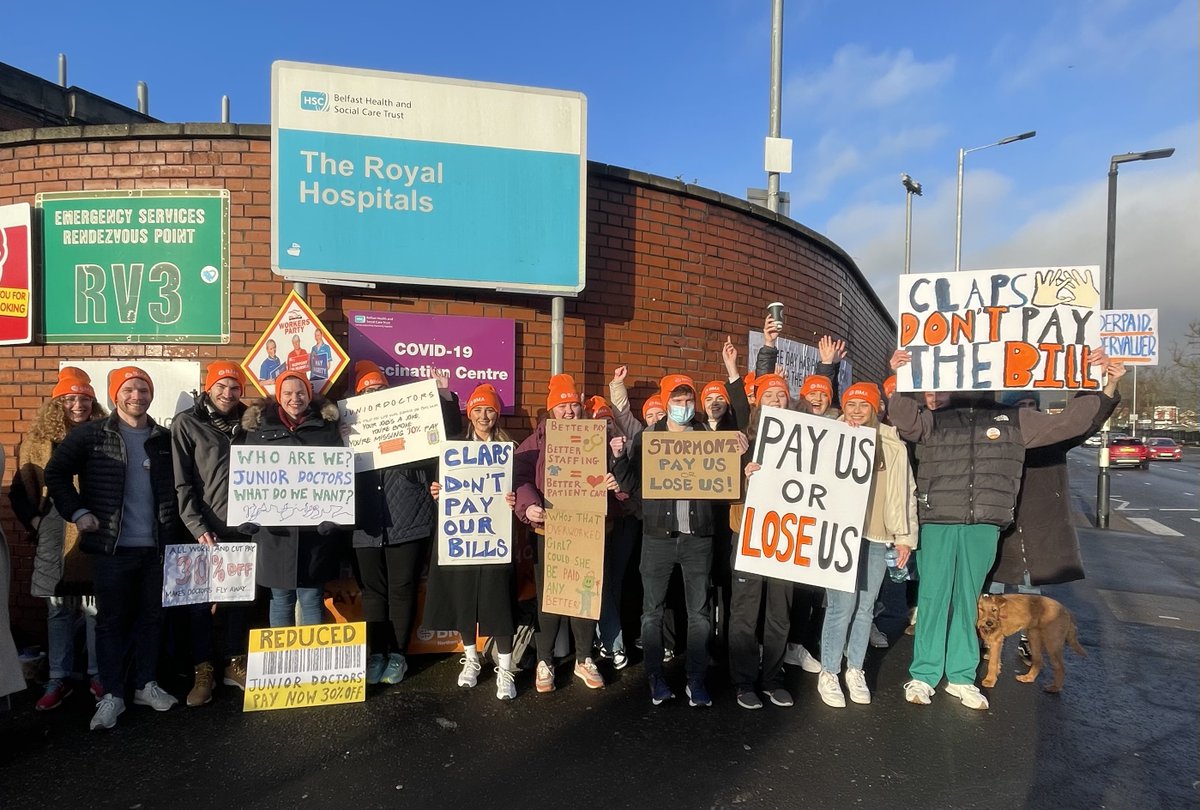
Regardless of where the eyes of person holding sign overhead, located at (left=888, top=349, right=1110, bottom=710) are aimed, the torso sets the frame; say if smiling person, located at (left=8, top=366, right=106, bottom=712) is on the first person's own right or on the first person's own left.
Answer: on the first person's own right

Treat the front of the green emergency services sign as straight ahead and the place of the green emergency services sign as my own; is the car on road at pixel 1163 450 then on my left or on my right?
on my left

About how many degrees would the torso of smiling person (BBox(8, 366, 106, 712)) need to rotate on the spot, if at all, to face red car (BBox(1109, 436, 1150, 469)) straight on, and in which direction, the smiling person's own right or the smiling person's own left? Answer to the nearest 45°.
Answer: approximately 90° to the smiling person's own left

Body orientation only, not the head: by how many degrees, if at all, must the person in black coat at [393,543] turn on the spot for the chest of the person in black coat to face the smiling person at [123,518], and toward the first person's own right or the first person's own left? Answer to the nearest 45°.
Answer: approximately 90° to the first person's own right

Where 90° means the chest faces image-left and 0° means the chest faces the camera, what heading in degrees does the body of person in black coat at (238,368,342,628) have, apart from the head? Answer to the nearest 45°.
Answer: approximately 0°

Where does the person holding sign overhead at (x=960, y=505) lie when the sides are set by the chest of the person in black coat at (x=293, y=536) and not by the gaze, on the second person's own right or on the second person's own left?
on the second person's own left
